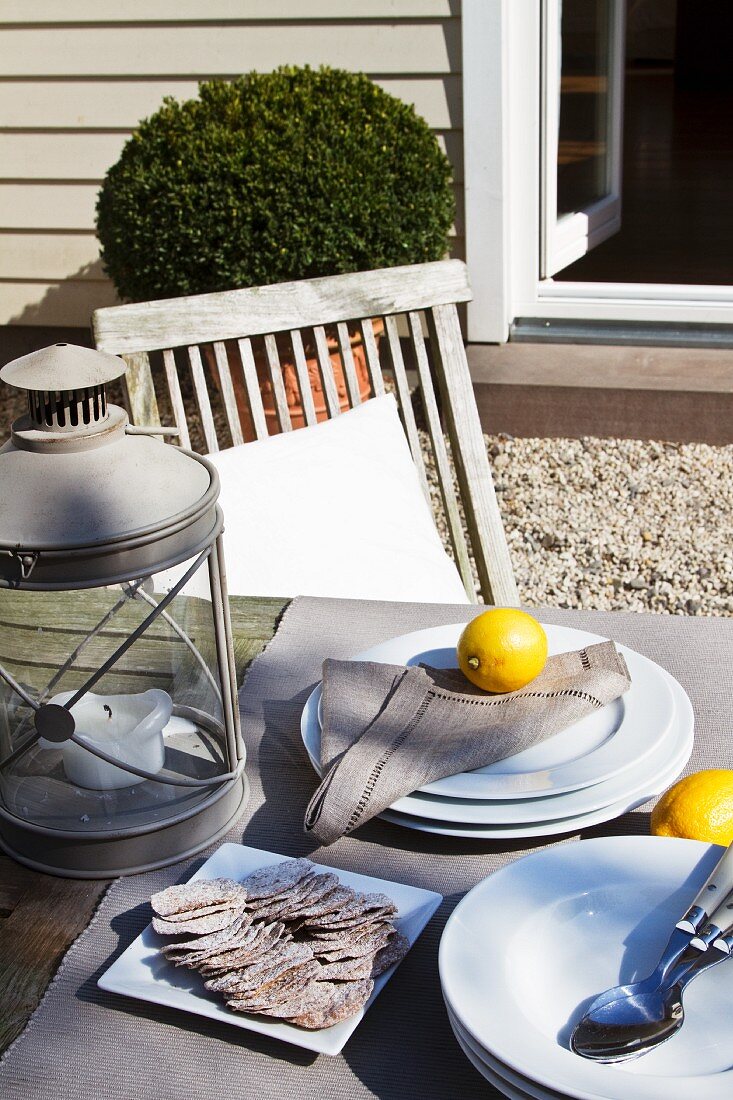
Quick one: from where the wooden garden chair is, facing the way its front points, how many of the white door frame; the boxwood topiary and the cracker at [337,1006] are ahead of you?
1

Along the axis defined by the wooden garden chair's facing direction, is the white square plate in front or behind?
in front

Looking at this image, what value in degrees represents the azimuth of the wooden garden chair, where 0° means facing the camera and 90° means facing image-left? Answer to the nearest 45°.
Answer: approximately 0°

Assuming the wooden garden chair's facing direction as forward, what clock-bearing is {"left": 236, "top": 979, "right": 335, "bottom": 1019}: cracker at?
The cracker is roughly at 12 o'clock from the wooden garden chair.

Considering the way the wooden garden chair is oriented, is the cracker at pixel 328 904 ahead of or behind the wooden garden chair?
ahead

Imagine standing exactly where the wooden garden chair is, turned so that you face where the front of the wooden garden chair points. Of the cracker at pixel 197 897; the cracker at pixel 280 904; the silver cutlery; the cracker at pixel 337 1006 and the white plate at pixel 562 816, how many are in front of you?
5

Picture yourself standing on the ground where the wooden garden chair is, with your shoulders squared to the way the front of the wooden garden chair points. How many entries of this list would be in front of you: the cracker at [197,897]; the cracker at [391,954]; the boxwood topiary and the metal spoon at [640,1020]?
3

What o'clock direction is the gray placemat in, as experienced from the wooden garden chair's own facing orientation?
The gray placemat is roughly at 12 o'clock from the wooden garden chair.

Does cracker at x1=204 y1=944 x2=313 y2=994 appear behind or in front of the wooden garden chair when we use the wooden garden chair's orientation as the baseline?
in front

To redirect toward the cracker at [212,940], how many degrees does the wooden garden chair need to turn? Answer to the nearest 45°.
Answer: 0° — it already faces it

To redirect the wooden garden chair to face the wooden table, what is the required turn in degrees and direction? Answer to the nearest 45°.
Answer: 0° — it already faces it

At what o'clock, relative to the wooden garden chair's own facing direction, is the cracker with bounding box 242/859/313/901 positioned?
The cracker is roughly at 12 o'clock from the wooden garden chair.

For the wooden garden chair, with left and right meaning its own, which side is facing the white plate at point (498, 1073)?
front
